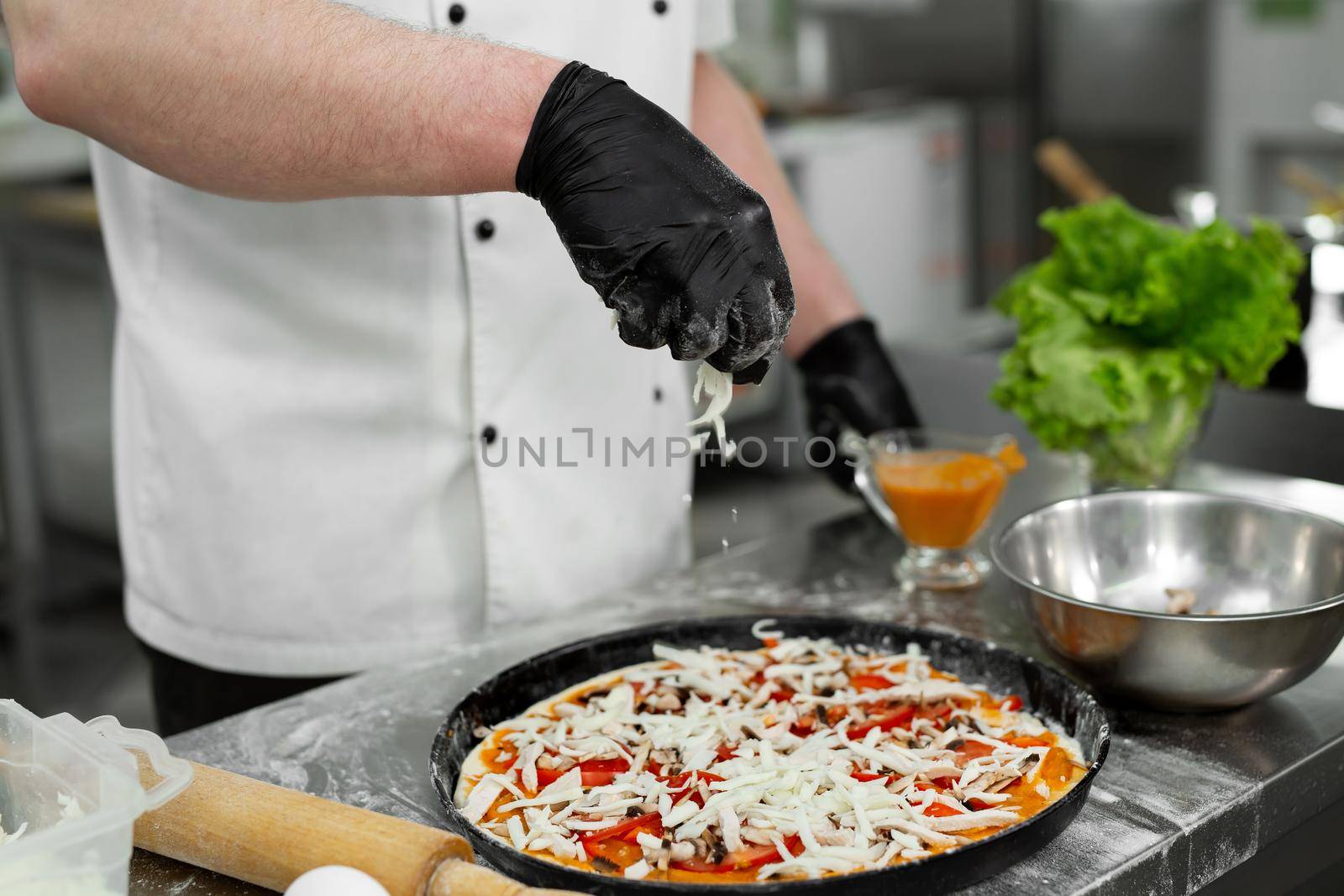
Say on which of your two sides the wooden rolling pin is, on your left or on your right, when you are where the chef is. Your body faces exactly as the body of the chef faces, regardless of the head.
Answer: on your right

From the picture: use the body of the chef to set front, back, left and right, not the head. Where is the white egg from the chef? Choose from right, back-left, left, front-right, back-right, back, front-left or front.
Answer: front-right

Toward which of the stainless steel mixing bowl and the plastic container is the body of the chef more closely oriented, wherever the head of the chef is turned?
the stainless steel mixing bowl

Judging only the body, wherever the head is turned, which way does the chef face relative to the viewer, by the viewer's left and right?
facing the viewer and to the right of the viewer

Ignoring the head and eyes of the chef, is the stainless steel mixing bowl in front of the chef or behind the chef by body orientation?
in front

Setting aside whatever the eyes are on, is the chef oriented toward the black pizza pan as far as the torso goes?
yes

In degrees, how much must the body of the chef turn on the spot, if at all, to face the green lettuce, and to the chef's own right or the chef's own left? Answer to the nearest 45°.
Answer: approximately 45° to the chef's own left

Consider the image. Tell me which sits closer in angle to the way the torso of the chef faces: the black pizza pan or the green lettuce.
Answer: the black pizza pan
